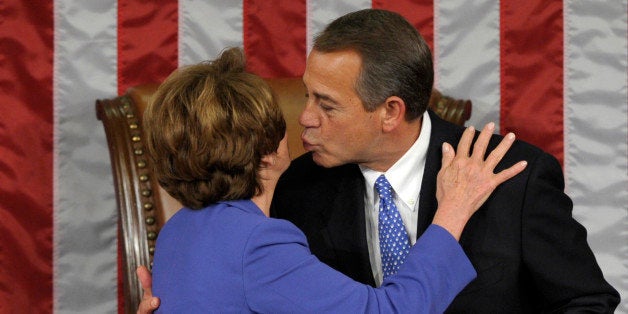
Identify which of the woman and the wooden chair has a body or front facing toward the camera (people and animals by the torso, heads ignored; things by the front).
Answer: the wooden chair

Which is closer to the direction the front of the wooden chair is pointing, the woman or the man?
the woman

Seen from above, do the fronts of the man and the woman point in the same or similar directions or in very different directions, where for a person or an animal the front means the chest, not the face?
very different directions

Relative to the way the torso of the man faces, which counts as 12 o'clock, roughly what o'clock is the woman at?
The woman is roughly at 12 o'clock from the man.

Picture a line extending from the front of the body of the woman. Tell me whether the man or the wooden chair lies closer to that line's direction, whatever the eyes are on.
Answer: the man

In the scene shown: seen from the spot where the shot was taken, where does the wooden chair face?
facing the viewer

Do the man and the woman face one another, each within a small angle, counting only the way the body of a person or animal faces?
yes

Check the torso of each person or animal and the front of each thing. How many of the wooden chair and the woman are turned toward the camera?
1

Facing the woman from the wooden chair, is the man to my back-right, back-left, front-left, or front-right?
front-left

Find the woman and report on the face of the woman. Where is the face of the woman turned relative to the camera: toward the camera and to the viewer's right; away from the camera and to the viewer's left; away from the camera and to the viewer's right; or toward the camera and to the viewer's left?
away from the camera and to the viewer's right

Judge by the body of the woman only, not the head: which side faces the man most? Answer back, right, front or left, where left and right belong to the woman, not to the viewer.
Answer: front

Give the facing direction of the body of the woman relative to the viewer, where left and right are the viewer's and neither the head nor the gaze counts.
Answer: facing away from the viewer and to the right of the viewer

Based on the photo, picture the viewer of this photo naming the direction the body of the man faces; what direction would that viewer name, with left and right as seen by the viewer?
facing the viewer and to the left of the viewer
